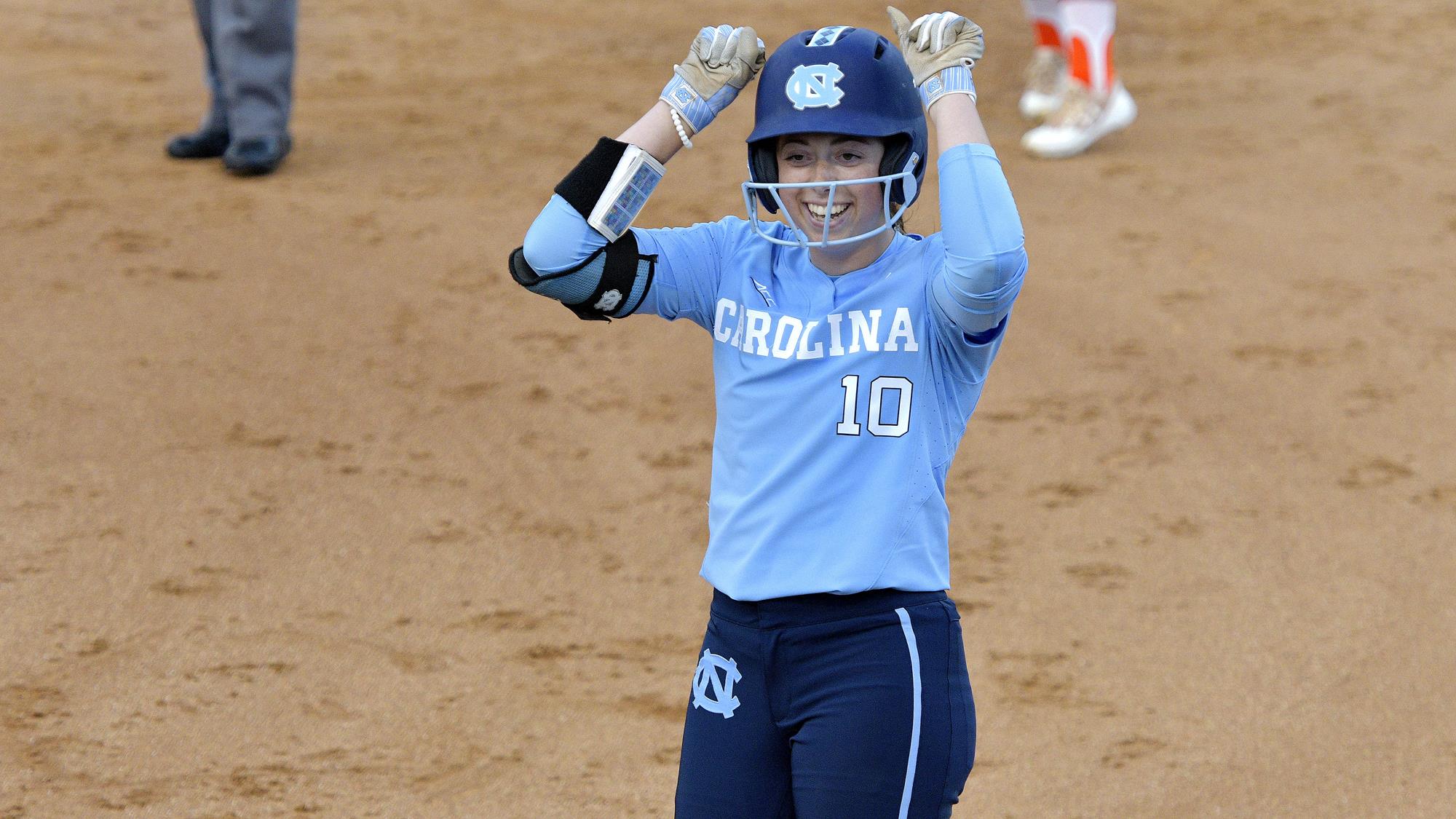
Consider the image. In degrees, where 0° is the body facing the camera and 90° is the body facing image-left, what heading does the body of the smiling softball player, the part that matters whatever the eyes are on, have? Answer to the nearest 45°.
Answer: approximately 45°
